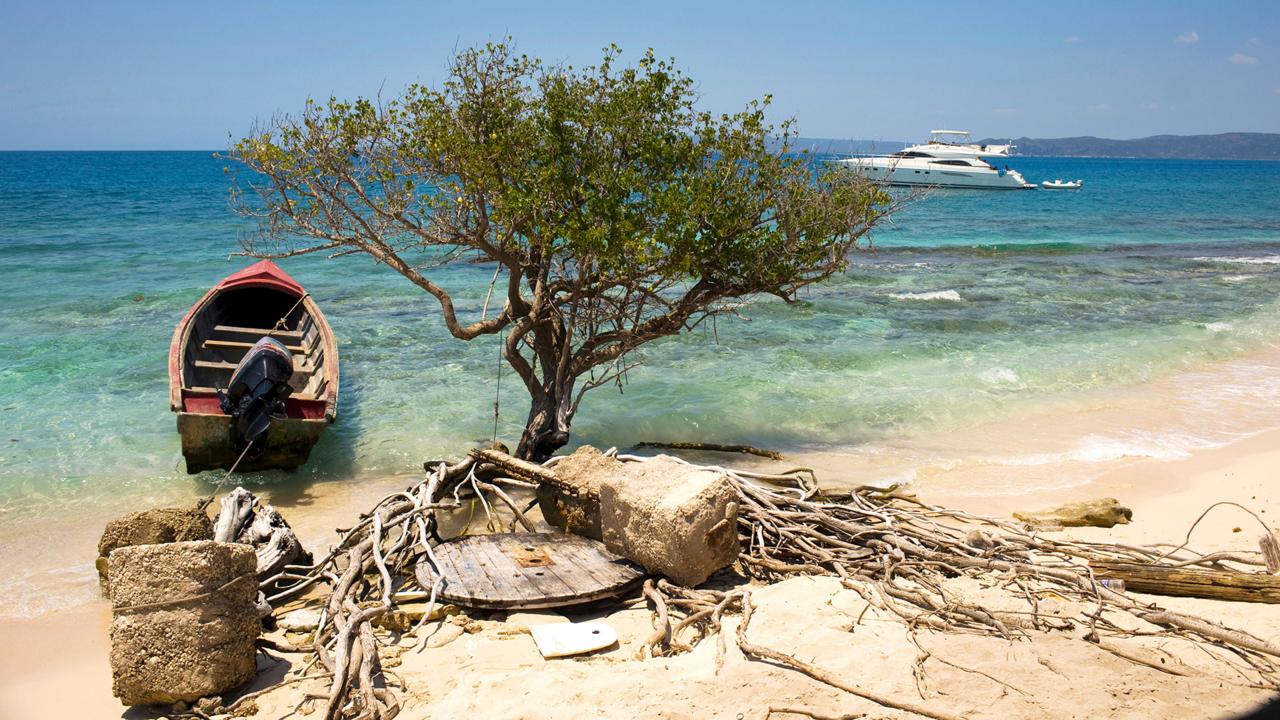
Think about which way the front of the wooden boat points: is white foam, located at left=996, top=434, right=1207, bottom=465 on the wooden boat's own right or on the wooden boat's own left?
on the wooden boat's own right

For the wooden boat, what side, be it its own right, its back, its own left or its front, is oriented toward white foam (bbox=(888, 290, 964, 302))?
right

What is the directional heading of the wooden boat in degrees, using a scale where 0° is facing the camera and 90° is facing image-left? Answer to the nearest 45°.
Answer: approximately 180°

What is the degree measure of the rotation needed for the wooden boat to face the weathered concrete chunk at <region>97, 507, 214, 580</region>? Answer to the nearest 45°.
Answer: approximately 180°

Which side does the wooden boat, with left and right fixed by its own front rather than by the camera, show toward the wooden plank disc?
back

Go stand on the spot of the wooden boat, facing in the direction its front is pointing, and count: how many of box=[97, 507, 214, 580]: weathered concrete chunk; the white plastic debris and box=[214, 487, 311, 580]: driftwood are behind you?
3

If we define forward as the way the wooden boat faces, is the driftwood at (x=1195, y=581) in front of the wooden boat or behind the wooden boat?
behind

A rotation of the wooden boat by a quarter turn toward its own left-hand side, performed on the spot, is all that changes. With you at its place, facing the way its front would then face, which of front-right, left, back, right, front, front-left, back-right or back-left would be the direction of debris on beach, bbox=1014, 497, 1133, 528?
back-left

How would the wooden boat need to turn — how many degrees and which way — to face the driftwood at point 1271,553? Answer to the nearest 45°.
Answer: approximately 135° to its right

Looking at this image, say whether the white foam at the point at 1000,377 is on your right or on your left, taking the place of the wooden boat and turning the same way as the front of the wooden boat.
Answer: on your right

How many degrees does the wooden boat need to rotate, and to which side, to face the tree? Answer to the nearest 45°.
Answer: approximately 135° to its right

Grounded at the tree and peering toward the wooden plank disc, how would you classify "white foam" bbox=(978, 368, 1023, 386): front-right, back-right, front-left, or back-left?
back-left

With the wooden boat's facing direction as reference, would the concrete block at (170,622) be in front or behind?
behind
